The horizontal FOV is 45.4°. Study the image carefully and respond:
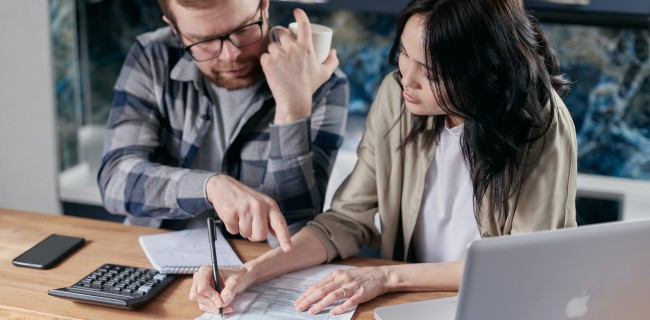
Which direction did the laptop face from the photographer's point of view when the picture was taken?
facing away from the viewer and to the left of the viewer

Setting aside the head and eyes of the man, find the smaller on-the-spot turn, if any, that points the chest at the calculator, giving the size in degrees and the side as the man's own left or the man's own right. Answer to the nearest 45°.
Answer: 0° — they already face it

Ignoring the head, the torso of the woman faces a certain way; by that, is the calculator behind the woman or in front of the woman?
in front

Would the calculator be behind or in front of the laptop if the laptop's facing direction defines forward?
in front

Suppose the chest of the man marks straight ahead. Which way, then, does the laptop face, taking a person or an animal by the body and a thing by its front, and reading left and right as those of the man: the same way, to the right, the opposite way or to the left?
the opposite way

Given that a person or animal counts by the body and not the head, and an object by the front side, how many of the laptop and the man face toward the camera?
1

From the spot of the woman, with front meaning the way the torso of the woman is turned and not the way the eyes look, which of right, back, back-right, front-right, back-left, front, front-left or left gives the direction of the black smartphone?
front-right

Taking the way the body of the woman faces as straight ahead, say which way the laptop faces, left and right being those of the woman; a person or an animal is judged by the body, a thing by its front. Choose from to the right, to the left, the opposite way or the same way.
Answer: to the right

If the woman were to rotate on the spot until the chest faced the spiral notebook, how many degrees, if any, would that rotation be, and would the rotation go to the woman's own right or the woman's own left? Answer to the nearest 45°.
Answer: approximately 45° to the woman's own right
